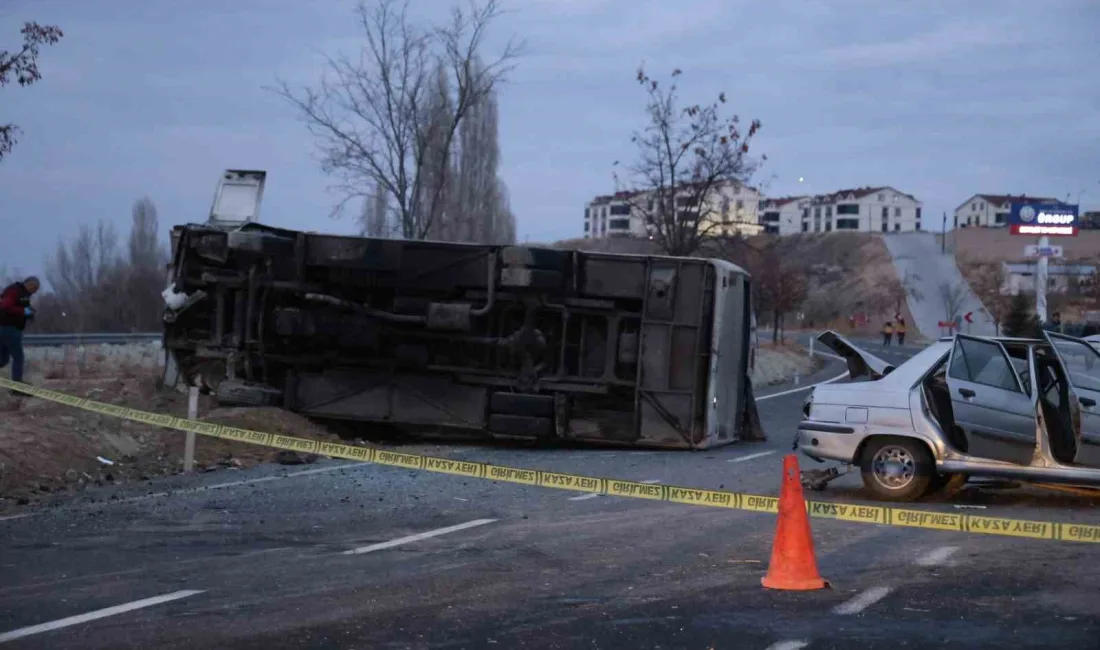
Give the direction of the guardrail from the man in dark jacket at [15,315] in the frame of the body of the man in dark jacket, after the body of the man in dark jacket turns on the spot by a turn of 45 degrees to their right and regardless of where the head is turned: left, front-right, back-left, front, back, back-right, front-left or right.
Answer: back-left

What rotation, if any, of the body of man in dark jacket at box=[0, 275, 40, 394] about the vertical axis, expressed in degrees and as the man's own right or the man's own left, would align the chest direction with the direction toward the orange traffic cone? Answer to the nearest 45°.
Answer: approximately 90° to the man's own right

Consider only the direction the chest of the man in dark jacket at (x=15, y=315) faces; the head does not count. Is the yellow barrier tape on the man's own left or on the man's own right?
on the man's own right

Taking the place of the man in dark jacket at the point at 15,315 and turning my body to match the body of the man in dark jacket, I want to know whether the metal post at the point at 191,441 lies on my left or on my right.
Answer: on my right

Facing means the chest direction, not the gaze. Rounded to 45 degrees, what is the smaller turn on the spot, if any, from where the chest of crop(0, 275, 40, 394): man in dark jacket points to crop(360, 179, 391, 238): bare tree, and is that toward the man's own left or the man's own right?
approximately 45° to the man's own left

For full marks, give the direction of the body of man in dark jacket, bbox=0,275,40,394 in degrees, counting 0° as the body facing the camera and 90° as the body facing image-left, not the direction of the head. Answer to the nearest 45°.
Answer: approximately 270°
